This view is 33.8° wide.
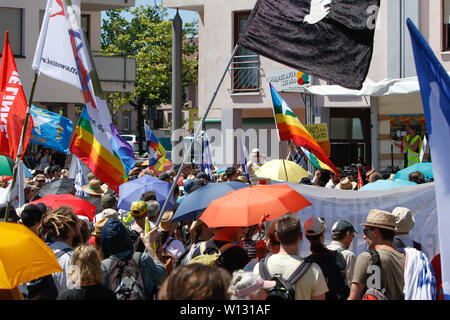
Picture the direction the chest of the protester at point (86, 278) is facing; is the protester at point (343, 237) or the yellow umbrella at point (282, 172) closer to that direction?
the yellow umbrella

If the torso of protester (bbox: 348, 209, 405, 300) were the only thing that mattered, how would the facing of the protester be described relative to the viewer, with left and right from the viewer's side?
facing away from the viewer and to the left of the viewer

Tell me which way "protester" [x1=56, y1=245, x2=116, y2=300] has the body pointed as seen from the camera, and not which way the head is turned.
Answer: away from the camera

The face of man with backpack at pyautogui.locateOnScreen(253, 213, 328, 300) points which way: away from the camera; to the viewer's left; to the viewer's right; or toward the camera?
away from the camera

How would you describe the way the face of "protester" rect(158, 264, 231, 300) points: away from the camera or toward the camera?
away from the camera

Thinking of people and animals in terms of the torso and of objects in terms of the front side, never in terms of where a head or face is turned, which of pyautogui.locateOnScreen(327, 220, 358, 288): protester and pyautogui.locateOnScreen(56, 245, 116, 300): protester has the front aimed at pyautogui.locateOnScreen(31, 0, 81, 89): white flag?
pyautogui.locateOnScreen(56, 245, 116, 300): protester

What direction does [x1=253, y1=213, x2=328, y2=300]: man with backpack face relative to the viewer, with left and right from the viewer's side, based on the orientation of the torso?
facing away from the viewer

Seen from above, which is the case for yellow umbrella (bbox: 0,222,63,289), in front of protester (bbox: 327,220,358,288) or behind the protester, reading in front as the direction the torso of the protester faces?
behind

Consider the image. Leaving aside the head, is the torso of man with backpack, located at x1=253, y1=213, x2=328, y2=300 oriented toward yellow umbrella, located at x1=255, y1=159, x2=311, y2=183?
yes

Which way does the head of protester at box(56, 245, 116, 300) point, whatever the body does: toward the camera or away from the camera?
away from the camera

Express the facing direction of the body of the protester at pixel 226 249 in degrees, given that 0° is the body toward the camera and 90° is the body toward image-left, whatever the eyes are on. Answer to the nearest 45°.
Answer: approximately 180°
